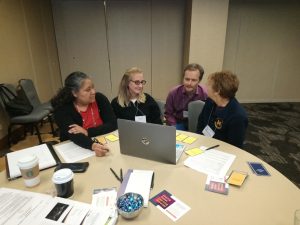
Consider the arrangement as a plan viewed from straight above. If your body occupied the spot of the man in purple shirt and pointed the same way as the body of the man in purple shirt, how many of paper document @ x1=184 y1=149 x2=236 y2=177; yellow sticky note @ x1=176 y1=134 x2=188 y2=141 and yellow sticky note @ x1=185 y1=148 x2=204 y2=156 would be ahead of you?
3

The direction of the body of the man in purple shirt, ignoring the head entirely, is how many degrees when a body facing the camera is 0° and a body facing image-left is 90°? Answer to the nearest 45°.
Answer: approximately 0°

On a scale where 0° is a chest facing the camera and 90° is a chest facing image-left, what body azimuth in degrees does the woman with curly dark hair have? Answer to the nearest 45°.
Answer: approximately 315°

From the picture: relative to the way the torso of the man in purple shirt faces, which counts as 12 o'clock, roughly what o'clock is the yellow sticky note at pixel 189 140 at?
The yellow sticky note is roughly at 12 o'clock from the man in purple shirt.

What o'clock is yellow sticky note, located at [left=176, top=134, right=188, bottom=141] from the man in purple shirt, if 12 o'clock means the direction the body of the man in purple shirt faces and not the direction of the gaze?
The yellow sticky note is roughly at 12 o'clock from the man in purple shirt.

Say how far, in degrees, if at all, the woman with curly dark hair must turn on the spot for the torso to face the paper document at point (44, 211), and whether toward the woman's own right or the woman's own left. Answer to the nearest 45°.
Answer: approximately 45° to the woman's own right

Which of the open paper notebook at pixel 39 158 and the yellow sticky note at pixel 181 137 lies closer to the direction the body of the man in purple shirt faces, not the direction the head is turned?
the yellow sticky note

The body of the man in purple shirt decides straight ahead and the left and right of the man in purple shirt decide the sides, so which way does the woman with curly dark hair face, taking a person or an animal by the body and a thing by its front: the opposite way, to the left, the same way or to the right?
to the left

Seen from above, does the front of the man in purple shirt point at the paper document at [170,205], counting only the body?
yes

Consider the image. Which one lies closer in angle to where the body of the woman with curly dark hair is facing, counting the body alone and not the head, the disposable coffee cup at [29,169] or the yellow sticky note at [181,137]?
the yellow sticky note

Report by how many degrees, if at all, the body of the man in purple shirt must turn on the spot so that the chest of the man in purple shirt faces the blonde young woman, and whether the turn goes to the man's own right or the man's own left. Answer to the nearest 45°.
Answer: approximately 45° to the man's own right
